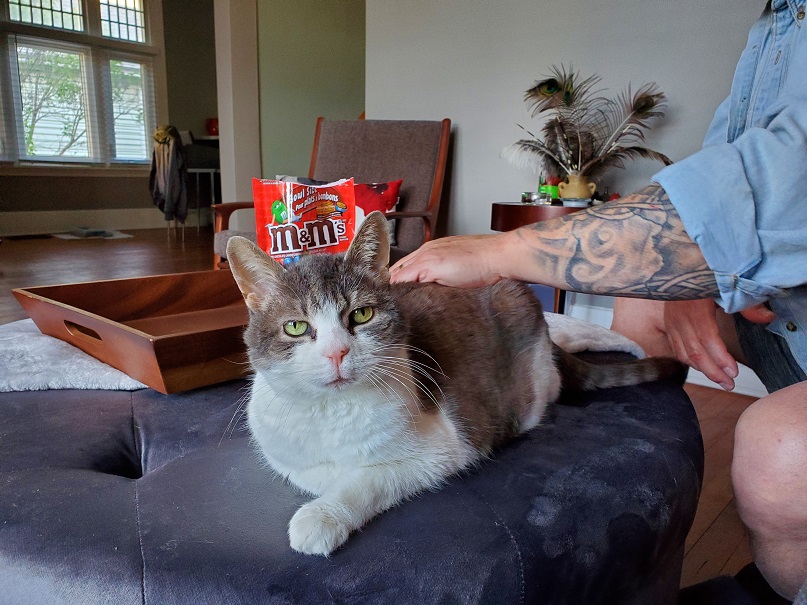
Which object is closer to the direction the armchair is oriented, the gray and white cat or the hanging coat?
the gray and white cat

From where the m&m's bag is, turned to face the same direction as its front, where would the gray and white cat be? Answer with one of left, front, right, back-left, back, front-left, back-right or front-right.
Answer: front

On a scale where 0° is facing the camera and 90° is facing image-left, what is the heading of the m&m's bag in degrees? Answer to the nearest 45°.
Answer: approximately 0°

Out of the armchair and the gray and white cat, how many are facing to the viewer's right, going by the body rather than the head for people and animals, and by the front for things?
0

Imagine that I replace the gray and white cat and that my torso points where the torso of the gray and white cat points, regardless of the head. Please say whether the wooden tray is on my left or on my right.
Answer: on my right

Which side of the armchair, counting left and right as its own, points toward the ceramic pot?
left

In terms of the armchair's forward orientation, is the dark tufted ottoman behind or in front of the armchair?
in front

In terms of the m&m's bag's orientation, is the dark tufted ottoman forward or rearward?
forward

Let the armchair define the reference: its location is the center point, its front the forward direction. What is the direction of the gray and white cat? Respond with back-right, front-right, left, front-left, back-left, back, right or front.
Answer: front-left

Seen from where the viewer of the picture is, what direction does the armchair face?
facing the viewer and to the left of the viewer

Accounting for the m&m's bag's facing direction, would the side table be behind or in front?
behind

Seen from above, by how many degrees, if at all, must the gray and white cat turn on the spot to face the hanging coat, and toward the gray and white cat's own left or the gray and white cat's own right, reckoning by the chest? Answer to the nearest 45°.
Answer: approximately 90° to the gray and white cat's own right

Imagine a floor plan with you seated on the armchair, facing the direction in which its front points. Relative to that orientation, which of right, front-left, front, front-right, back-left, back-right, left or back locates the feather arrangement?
left

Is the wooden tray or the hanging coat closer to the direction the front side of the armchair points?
the wooden tray
